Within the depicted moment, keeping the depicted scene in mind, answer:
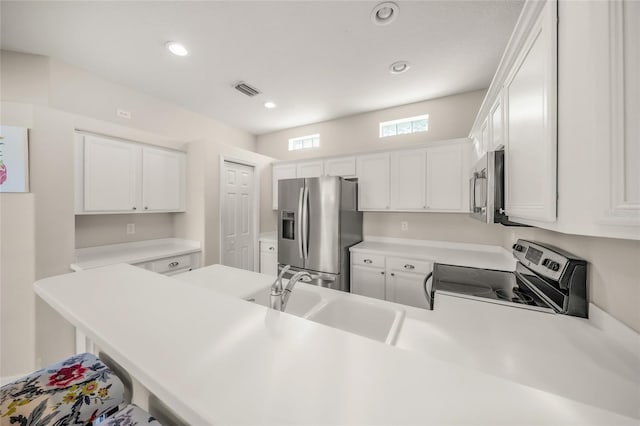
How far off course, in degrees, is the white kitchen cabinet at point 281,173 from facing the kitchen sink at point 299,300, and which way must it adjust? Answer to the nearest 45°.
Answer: approximately 45° to its left

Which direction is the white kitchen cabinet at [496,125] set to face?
to the viewer's left

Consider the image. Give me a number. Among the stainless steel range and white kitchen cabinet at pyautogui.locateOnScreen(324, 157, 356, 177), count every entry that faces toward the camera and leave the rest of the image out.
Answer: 1

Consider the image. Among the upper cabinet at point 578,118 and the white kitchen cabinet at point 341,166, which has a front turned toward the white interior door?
the upper cabinet

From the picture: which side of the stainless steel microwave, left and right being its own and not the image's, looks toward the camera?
left

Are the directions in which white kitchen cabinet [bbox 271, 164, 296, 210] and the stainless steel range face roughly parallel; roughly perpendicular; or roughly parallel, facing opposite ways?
roughly perpendicular

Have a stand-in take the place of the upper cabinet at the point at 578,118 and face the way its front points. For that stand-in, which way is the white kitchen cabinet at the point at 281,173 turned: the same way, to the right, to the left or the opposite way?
to the left

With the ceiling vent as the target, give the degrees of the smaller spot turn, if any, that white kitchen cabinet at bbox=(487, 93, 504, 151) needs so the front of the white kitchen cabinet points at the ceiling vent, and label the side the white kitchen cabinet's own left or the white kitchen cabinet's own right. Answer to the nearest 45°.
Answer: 0° — it already faces it

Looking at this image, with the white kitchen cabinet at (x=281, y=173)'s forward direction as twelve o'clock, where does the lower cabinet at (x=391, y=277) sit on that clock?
The lower cabinet is roughly at 9 o'clock from the white kitchen cabinet.

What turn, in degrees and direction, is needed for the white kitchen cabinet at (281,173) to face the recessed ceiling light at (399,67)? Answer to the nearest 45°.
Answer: approximately 90° to its left

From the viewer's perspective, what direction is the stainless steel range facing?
to the viewer's left

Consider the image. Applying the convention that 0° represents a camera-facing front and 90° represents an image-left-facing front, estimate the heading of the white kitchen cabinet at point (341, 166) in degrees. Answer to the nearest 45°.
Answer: approximately 0°
